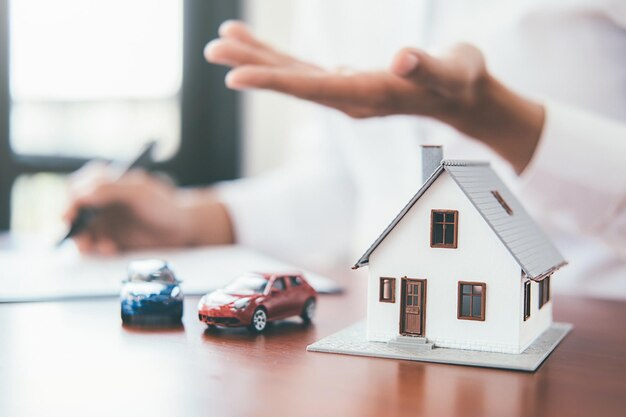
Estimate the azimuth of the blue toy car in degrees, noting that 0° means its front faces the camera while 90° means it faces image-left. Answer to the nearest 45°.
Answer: approximately 0°

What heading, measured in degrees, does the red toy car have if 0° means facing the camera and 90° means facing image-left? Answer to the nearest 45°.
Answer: approximately 45°

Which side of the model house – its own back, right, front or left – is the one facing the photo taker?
front

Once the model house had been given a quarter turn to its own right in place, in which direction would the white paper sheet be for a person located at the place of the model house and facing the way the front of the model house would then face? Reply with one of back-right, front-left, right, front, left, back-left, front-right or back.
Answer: front-right

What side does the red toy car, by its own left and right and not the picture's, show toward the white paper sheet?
right
